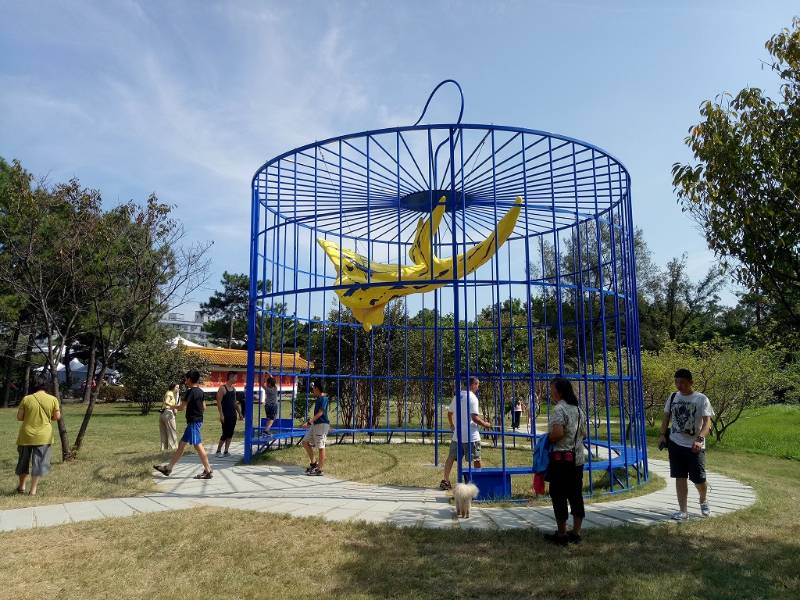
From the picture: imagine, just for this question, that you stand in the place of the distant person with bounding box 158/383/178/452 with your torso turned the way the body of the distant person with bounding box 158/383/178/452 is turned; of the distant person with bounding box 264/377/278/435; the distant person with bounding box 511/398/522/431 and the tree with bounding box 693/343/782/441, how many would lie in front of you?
3

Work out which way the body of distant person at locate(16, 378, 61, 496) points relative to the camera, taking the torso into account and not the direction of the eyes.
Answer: away from the camera

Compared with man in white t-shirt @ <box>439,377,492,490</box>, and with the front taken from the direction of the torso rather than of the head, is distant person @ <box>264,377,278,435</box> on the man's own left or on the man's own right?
on the man's own left

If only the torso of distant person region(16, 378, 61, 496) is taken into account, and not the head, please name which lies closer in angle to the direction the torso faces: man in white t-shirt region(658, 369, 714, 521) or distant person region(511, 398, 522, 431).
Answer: the distant person

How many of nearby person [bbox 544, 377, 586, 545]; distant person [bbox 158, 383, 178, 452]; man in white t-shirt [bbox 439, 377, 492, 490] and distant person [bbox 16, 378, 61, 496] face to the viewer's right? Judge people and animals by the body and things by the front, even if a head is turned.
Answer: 2

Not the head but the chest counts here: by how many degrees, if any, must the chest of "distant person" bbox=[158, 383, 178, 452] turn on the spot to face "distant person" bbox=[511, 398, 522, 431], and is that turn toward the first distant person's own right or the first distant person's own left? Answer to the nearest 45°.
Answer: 0° — they already face them

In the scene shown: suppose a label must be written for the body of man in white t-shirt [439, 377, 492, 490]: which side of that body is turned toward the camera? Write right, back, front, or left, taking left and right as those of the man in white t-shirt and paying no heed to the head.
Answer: right

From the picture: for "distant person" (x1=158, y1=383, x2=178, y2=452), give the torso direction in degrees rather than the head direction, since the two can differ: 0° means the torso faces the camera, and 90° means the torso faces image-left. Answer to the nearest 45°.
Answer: approximately 270°
